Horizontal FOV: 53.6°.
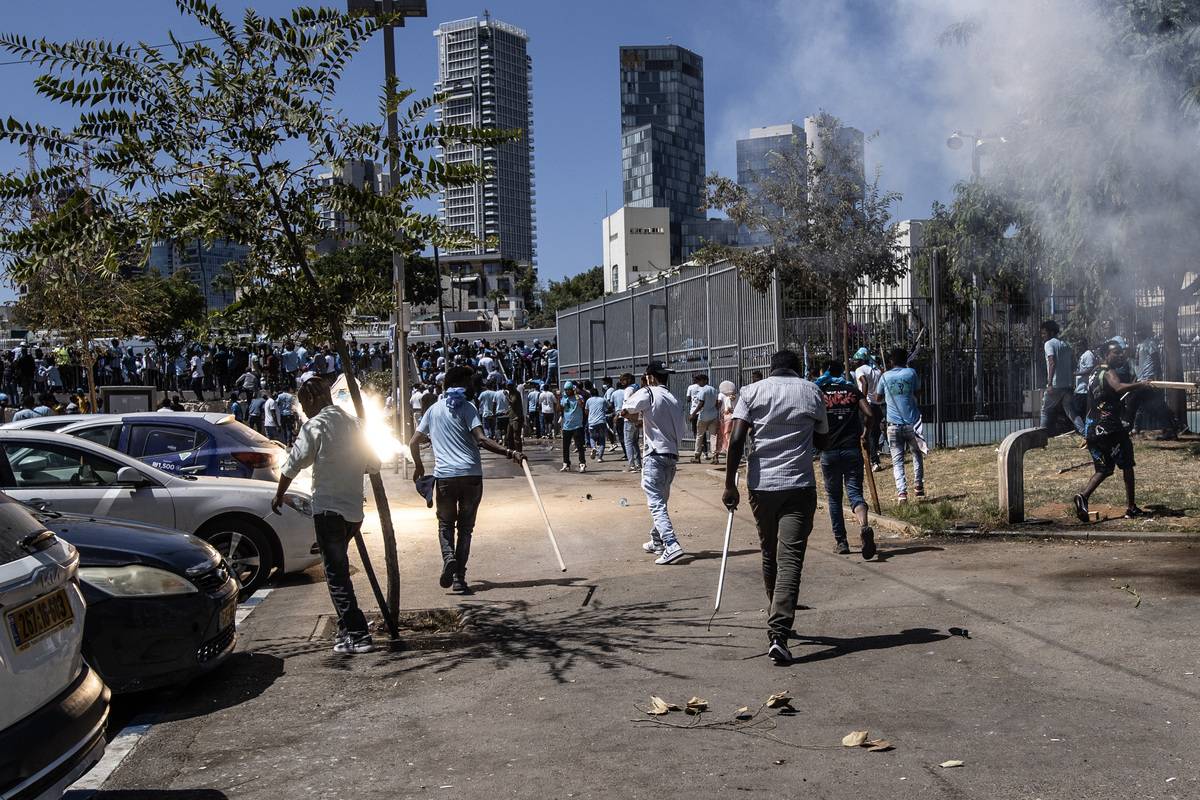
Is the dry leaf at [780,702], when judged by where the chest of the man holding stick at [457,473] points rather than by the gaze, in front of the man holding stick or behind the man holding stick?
behind

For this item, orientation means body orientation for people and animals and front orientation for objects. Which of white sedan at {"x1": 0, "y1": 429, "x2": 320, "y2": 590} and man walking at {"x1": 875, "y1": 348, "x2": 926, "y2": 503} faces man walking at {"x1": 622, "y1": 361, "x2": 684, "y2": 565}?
the white sedan

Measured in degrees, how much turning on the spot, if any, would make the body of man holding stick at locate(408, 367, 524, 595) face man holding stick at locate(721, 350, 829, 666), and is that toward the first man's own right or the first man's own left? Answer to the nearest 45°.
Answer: approximately 135° to the first man's own right

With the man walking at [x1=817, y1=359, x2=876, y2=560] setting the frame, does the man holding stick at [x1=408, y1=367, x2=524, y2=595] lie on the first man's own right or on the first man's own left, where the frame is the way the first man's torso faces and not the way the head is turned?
on the first man's own left

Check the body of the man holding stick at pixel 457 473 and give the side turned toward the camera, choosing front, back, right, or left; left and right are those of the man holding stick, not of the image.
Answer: back

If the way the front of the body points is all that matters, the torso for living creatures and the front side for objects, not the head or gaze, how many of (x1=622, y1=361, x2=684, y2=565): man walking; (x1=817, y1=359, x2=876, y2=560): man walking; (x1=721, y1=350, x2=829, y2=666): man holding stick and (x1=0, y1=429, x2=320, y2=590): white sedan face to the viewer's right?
1

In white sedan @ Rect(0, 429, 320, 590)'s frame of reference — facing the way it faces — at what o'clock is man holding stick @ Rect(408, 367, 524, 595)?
The man holding stick is roughly at 1 o'clock from the white sedan.

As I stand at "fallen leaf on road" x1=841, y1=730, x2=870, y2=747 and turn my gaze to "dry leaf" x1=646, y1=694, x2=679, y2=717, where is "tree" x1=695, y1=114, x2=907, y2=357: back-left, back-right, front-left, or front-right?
front-right

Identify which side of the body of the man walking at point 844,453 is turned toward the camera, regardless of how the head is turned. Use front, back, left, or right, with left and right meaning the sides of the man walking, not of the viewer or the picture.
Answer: back

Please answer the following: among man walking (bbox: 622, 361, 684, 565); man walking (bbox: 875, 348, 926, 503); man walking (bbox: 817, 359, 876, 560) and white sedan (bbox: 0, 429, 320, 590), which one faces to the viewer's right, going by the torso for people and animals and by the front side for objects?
the white sedan

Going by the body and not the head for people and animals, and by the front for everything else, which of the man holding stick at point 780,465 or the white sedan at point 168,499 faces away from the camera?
the man holding stick

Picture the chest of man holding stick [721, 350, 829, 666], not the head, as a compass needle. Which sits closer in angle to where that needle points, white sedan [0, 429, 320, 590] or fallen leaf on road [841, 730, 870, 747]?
the white sedan

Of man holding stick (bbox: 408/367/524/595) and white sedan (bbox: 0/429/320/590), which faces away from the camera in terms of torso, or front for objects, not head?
the man holding stick

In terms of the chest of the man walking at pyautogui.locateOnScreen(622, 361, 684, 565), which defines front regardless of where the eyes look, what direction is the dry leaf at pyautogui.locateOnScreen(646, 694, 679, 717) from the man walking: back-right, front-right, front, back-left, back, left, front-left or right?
back-left

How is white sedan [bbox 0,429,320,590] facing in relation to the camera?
to the viewer's right

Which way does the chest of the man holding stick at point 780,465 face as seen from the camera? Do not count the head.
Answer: away from the camera
